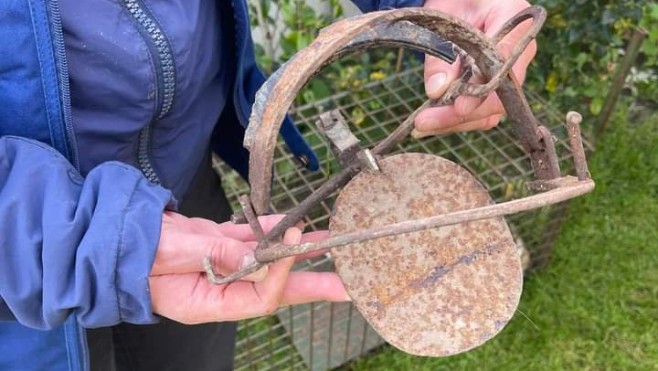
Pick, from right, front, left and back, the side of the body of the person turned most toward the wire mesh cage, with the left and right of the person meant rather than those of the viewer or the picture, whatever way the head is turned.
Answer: left
